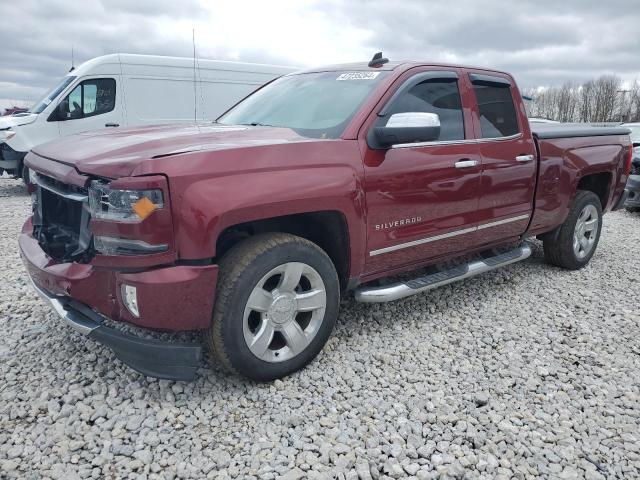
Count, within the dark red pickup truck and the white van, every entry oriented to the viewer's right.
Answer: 0

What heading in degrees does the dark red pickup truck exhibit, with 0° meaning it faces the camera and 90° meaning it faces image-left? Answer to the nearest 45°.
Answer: approximately 45°

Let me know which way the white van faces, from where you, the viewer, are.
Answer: facing the viewer and to the left of the viewer

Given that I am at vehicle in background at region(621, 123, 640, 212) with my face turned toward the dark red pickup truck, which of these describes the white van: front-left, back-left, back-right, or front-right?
front-right

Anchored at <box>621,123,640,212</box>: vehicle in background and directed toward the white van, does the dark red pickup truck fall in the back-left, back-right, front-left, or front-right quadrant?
front-left

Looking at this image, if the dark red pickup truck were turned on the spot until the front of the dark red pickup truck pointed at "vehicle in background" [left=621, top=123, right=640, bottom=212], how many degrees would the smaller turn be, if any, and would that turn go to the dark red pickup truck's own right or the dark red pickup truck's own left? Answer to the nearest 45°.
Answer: approximately 180°

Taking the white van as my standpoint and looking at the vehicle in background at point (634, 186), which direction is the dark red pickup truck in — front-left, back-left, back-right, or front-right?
front-right

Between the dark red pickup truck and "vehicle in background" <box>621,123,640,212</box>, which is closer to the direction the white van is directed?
the dark red pickup truck
